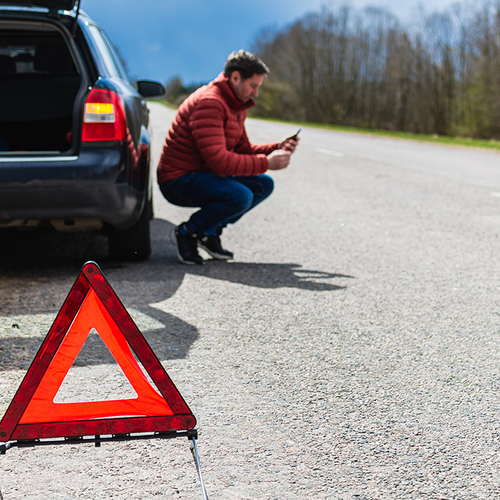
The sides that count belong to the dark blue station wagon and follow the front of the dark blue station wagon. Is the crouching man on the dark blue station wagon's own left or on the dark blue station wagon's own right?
on the dark blue station wagon's own right

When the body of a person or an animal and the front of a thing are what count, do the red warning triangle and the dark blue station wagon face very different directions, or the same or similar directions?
very different directions

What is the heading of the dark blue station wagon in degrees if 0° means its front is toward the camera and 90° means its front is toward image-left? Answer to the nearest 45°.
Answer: approximately 180°

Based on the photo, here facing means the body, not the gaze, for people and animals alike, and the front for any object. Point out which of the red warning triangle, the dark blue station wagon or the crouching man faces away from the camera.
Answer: the dark blue station wagon

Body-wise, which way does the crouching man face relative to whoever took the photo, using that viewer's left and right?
facing to the right of the viewer

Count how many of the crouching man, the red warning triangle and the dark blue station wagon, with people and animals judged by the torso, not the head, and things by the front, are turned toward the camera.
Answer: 1

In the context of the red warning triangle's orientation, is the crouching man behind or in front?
behind

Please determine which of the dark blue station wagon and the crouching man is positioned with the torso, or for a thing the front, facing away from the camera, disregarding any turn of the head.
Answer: the dark blue station wagon

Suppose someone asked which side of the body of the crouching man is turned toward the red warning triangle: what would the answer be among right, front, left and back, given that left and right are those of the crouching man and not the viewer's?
right

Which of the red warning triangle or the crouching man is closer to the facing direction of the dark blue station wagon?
the crouching man

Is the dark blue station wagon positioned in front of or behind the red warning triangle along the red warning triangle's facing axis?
behind
